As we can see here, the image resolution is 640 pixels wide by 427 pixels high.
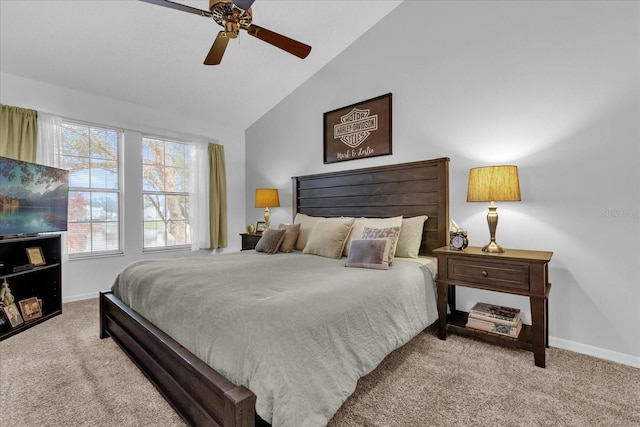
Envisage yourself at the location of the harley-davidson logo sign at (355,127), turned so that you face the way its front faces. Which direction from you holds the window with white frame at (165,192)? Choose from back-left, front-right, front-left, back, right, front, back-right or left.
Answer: front-right

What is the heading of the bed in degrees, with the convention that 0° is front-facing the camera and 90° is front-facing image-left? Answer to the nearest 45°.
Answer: approximately 45°

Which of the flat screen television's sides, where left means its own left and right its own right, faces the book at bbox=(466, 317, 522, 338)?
front

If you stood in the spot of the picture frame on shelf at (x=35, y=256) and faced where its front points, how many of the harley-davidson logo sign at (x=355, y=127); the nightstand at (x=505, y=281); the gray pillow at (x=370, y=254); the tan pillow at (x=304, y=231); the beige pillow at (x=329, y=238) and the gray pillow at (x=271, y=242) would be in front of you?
6

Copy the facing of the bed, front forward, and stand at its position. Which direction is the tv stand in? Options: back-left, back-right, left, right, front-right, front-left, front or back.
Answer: right

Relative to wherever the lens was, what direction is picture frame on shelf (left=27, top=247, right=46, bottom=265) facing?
facing the viewer and to the right of the viewer

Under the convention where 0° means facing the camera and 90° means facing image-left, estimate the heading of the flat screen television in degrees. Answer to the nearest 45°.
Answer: approximately 315°
